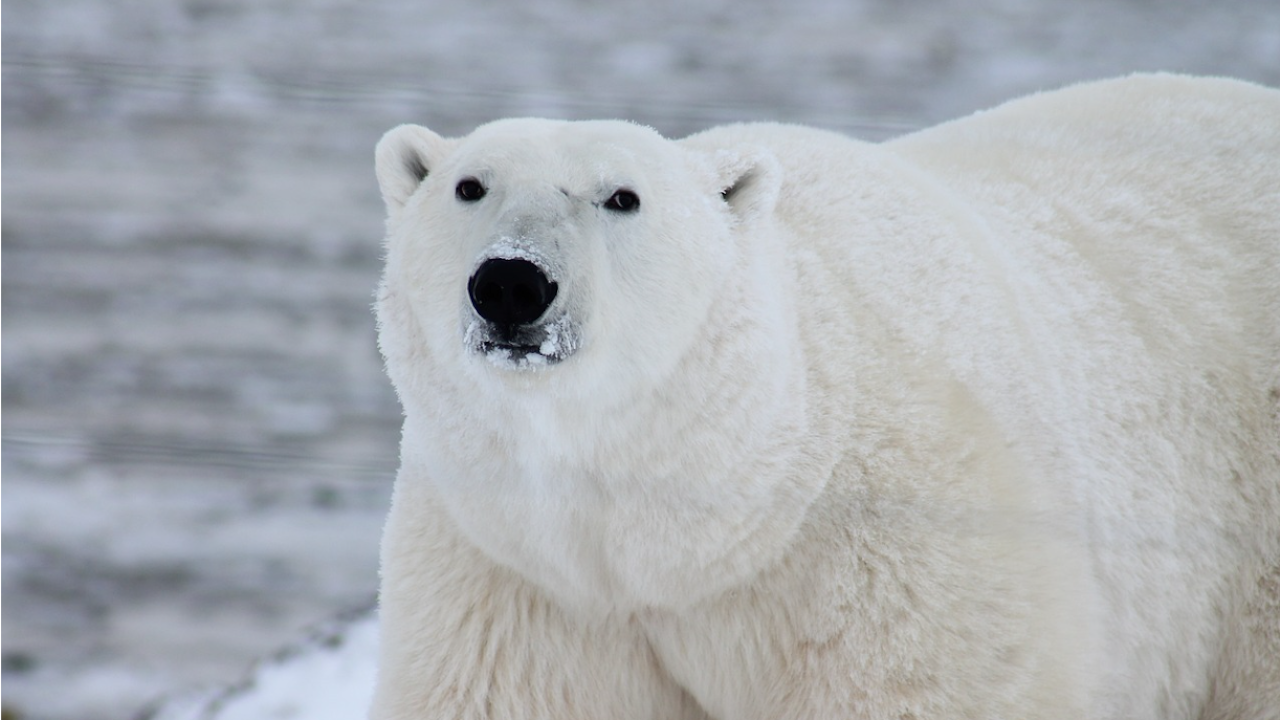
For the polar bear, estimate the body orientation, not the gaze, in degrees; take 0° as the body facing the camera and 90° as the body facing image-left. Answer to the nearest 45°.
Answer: approximately 45°
